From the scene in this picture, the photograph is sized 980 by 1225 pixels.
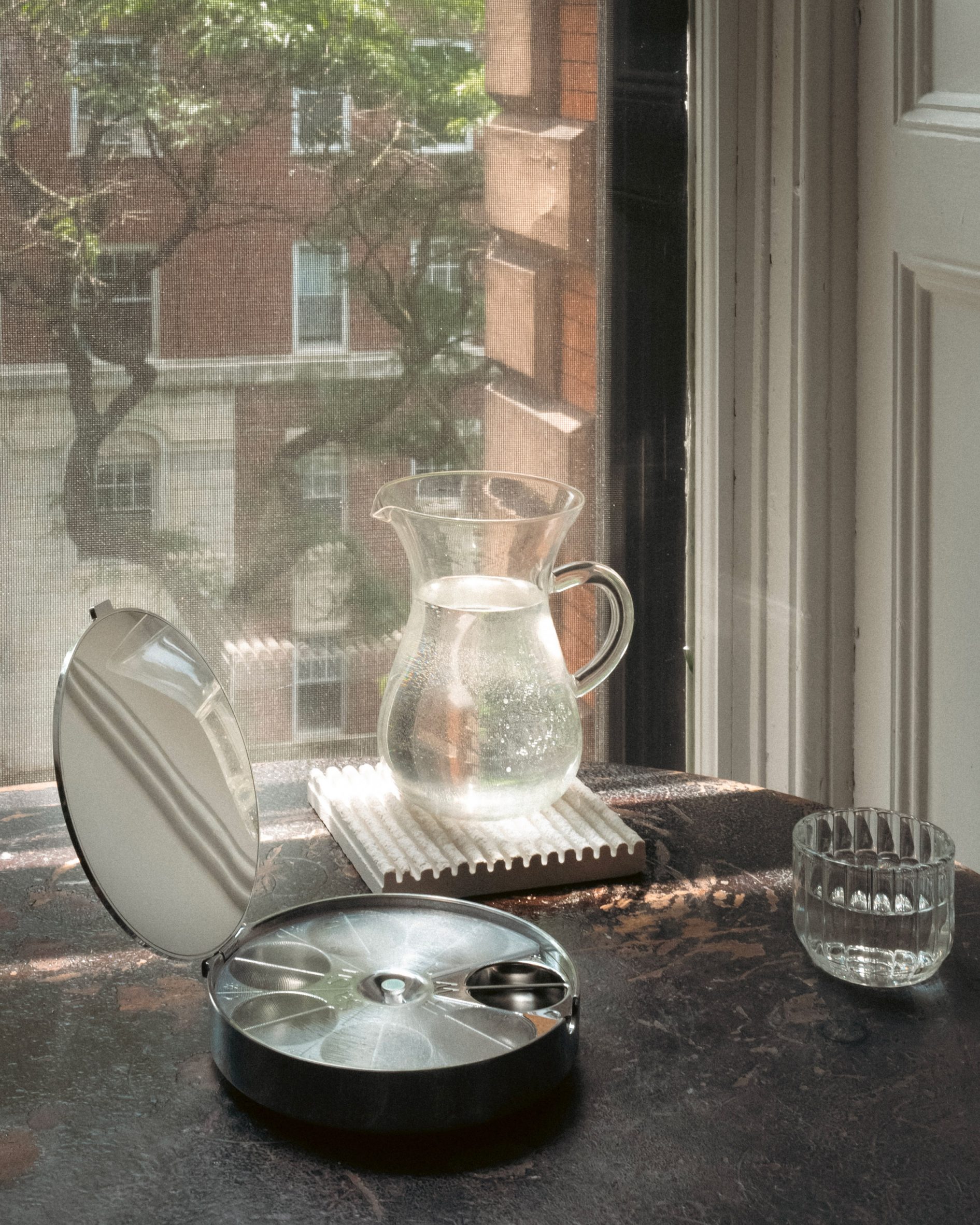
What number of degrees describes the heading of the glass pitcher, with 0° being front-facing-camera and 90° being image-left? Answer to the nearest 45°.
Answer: approximately 90°
